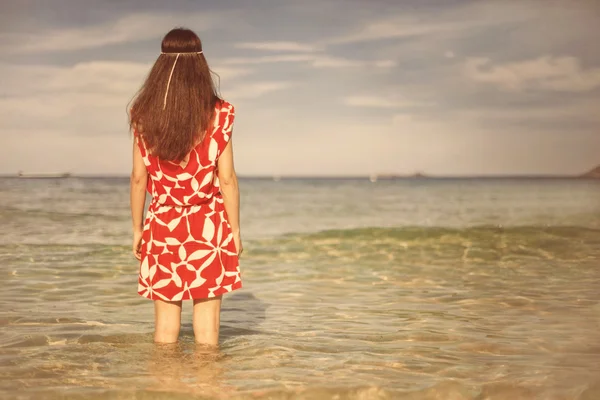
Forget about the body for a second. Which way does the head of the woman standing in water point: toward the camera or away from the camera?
away from the camera

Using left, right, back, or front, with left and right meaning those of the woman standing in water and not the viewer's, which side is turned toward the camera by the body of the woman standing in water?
back
